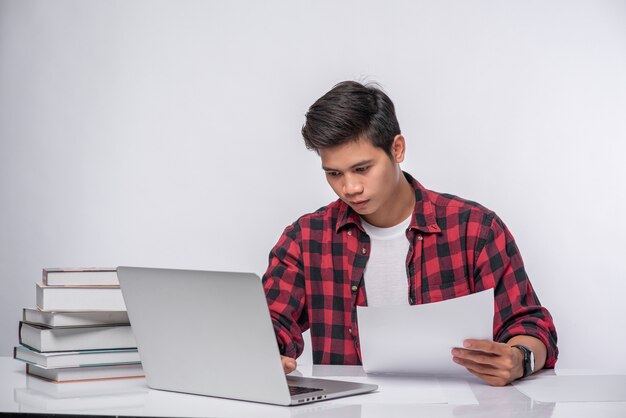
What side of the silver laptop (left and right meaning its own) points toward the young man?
front

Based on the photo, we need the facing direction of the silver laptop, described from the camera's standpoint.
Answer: facing away from the viewer and to the right of the viewer

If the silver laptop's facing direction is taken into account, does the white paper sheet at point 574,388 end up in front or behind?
in front
